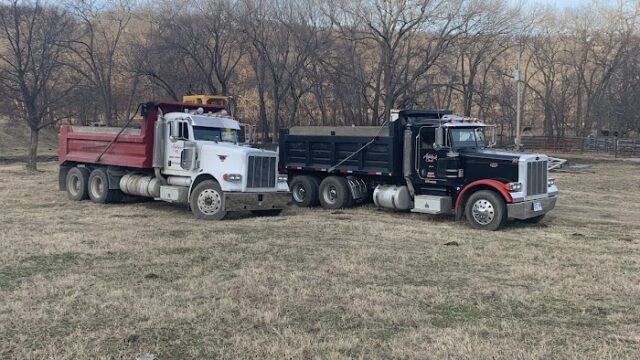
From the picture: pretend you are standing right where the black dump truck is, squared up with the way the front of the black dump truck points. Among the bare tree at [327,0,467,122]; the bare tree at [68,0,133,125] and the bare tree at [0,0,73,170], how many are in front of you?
0

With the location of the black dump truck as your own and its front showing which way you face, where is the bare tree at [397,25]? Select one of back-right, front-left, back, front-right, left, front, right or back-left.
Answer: back-left

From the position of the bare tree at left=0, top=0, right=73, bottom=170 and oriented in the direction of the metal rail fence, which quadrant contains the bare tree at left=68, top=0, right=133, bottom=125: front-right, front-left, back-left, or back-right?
front-left

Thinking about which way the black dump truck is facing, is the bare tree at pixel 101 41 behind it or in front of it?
behind

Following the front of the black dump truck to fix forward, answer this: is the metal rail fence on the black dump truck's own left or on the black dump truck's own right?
on the black dump truck's own left

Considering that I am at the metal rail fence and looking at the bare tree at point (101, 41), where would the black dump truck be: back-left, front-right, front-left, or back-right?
front-left

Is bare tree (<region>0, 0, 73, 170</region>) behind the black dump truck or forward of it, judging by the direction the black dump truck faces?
behind

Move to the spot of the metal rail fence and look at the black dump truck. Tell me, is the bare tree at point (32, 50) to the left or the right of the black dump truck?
right

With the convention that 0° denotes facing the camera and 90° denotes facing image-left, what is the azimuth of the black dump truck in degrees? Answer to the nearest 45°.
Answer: approximately 315°
